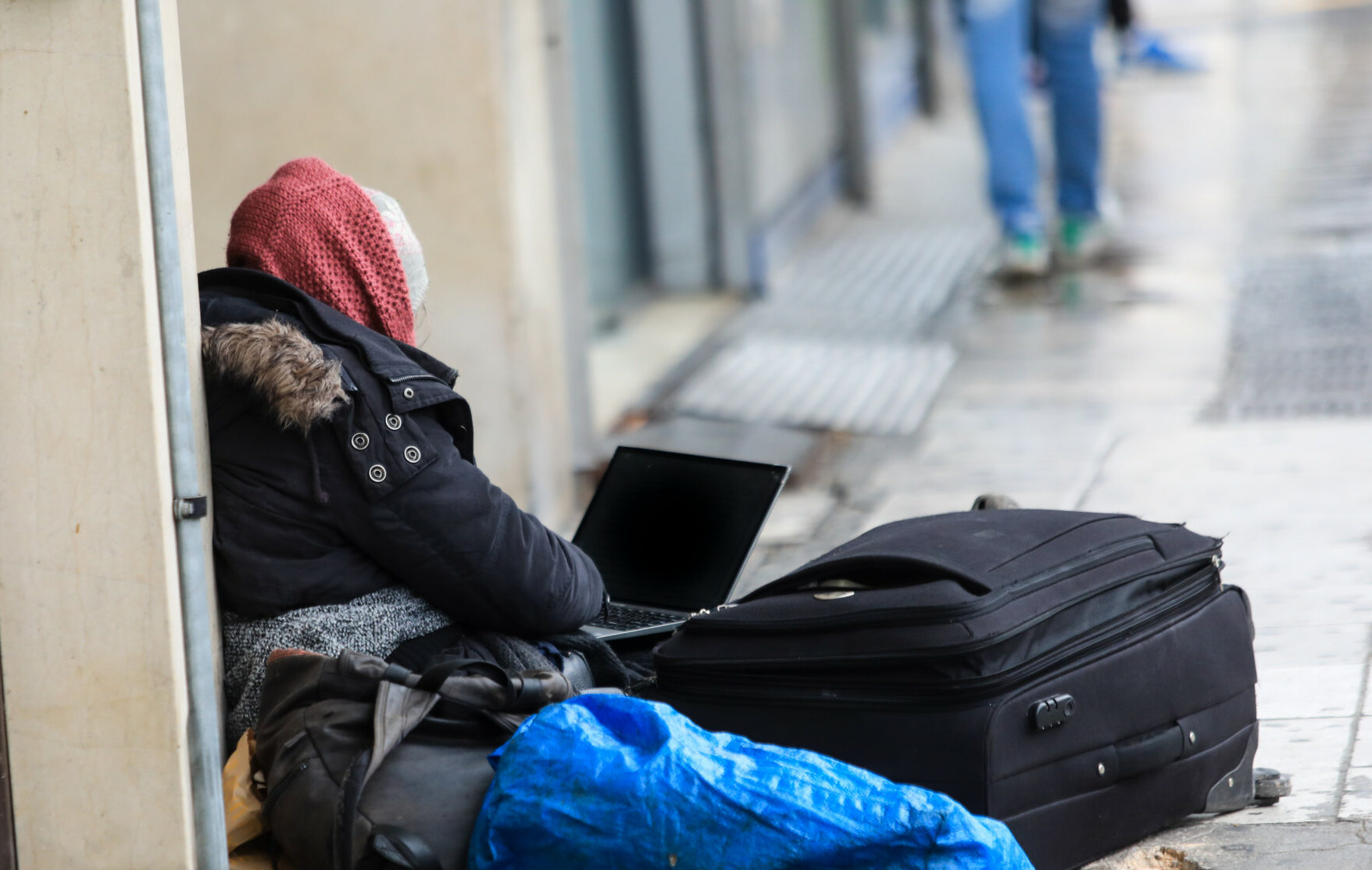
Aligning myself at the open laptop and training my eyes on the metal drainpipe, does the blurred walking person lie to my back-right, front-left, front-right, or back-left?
back-right

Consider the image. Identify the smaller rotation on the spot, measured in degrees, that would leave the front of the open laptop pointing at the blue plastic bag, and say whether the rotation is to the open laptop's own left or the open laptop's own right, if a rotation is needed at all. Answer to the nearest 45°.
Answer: approximately 45° to the open laptop's own left

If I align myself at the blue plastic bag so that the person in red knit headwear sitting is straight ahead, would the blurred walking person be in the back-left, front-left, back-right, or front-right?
front-right

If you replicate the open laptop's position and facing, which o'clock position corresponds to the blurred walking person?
The blurred walking person is roughly at 5 o'clock from the open laptop.

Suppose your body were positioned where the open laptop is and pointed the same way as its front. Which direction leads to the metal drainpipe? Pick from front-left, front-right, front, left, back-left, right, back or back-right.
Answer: front
